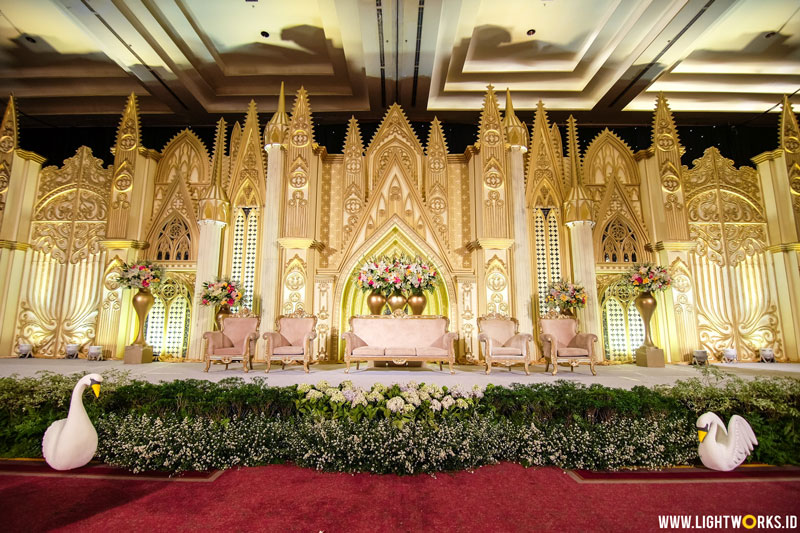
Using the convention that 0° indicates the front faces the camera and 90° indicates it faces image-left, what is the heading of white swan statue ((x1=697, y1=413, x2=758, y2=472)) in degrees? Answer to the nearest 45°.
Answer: approximately 45°

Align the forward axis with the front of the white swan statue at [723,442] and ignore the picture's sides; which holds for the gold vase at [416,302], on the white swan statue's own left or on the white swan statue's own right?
on the white swan statue's own right

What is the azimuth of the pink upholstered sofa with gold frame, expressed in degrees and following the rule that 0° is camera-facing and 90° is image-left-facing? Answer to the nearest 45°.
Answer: approximately 0°

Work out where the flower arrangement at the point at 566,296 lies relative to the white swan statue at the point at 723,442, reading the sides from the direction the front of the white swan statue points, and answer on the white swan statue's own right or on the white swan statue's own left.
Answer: on the white swan statue's own right

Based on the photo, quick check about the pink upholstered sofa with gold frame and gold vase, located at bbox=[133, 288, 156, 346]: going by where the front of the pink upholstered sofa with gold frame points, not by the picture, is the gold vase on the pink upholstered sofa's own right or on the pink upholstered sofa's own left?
on the pink upholstered sofa's own right

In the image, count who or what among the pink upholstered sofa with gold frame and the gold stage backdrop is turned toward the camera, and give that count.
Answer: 2

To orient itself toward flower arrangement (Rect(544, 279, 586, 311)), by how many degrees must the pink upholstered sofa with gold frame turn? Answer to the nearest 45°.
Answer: approximately 90° to its left

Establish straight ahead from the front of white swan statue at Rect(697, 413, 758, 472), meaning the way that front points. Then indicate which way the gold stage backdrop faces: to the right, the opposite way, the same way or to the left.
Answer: to the left

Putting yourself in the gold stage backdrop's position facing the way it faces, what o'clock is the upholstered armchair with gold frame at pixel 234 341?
The upholstered armchair with gold frame is roughly at 2 o'clock from the gold stage backdrop.

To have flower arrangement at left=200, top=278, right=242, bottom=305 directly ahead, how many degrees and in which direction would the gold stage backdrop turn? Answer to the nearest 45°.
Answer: approximately 90° to its right

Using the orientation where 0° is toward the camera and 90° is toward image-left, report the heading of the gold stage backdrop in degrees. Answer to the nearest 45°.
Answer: approximately 0°
